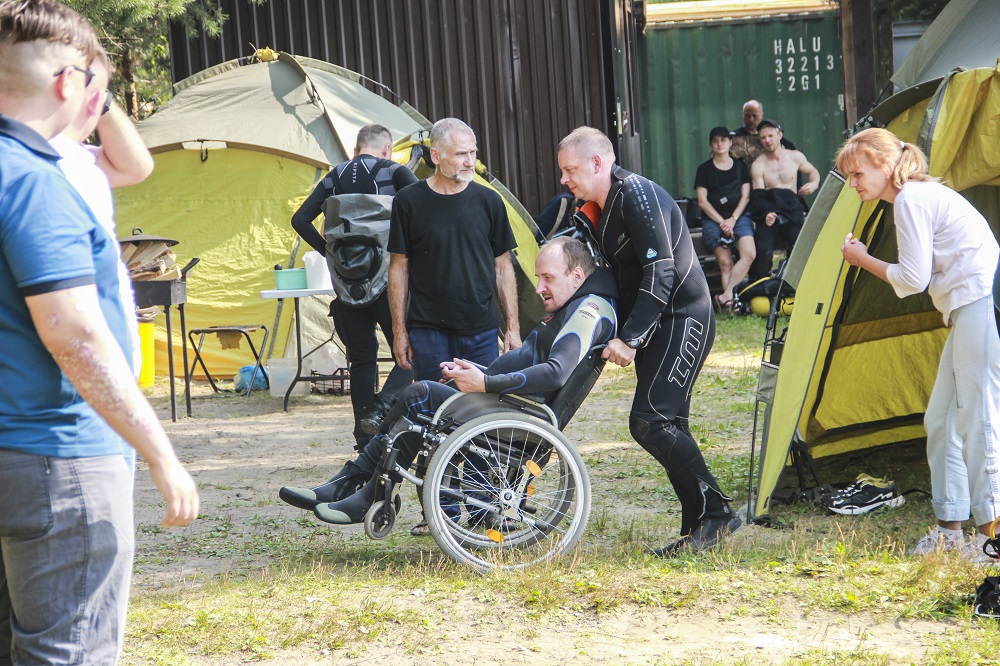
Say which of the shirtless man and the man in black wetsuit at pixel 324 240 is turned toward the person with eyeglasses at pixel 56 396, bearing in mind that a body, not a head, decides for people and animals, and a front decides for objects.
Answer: the shirtless man

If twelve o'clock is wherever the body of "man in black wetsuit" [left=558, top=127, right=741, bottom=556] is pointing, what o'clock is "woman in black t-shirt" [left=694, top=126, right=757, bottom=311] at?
The woman in black t-shirt is roughly at 3 o'clock from the man in black wetsuit.

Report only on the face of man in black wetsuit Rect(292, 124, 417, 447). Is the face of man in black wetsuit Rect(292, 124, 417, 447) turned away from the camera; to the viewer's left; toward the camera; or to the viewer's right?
away from the camera

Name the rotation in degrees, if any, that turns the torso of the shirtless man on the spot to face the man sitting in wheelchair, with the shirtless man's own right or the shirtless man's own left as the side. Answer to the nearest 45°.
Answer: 0° — they already face them

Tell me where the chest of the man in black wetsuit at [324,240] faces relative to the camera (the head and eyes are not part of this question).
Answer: away from the camera

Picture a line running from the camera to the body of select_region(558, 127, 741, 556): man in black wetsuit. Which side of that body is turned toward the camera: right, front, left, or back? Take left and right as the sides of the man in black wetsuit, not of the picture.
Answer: left

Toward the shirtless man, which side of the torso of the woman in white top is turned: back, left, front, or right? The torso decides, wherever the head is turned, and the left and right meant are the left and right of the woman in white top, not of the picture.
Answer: right

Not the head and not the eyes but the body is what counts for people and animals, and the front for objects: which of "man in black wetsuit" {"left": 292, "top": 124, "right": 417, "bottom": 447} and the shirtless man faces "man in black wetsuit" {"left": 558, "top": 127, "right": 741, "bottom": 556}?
the shirtless man

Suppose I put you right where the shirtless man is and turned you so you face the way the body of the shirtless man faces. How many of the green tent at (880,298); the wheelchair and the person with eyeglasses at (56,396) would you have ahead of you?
3

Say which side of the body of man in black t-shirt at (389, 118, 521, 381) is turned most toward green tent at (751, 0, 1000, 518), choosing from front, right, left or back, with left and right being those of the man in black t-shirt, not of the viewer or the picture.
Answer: left

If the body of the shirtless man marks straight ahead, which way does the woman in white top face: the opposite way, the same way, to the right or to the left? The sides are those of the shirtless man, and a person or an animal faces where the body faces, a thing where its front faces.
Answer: to the right

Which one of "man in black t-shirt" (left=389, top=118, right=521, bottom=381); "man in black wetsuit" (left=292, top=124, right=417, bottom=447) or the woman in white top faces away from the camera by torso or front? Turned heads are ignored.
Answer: the man in black wetsuit

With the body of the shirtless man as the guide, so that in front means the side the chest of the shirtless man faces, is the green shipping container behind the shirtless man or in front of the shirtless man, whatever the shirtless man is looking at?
behind

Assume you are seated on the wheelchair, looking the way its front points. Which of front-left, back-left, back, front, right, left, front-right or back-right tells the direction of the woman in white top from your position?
back
